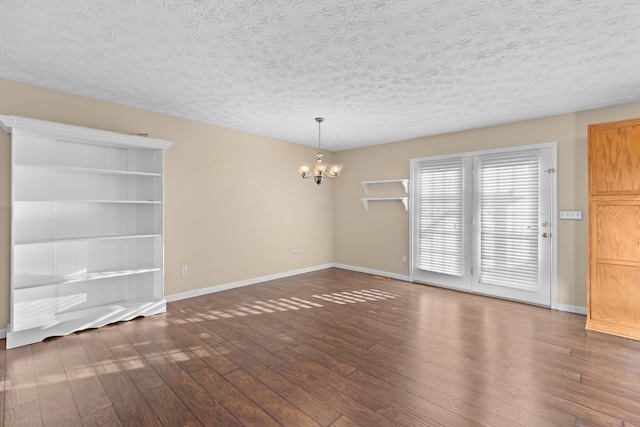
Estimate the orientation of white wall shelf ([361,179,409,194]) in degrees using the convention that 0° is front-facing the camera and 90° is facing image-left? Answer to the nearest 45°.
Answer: approximately 45°

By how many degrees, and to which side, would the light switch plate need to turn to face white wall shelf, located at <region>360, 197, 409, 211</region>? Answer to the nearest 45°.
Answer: approximately 90° to its right

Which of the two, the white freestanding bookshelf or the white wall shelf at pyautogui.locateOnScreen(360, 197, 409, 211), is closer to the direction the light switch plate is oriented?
the white freestanding bookshelf

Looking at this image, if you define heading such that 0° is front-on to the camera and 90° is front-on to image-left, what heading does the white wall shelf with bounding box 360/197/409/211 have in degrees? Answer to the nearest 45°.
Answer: approximately 45°

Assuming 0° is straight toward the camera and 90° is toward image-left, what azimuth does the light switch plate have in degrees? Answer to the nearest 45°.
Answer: approximately 0°

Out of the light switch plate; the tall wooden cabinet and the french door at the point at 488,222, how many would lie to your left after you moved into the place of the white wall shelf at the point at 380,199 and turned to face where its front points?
3

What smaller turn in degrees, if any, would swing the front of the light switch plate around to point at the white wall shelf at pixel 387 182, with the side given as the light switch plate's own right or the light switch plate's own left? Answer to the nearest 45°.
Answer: approximately 90° to the light switch plate's own right

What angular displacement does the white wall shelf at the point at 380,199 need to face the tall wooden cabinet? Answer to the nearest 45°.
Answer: approximately 90° to its left

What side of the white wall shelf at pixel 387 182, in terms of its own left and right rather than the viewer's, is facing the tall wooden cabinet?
left
